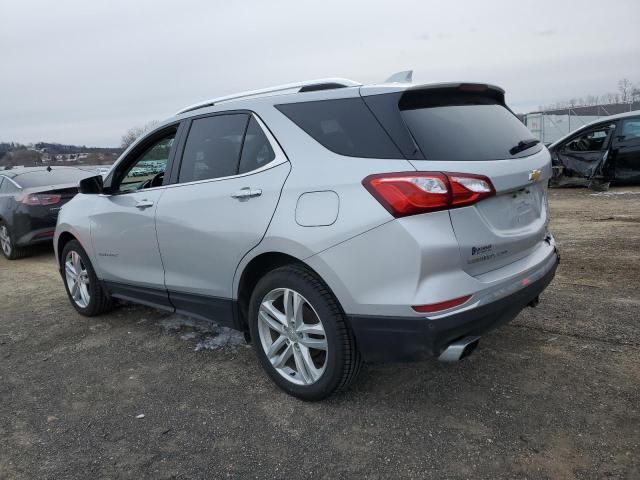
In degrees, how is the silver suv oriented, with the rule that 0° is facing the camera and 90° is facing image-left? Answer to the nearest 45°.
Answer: approximately 135°
